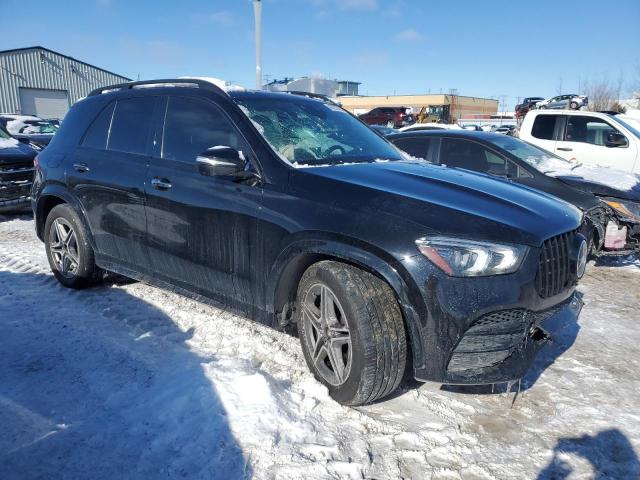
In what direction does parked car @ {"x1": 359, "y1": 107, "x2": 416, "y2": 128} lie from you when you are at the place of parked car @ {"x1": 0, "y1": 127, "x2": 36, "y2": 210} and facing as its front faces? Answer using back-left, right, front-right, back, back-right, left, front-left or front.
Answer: left

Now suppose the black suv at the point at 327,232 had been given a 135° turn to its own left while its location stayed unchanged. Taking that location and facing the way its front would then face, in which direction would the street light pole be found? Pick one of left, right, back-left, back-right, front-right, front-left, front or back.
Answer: front

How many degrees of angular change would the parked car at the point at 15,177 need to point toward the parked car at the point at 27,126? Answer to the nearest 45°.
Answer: approximately 135° to its left

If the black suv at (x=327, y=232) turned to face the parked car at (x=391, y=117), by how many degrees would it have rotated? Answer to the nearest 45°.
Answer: approximately 135° to its left

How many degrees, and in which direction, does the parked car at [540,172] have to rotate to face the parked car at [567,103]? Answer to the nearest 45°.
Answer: approximately 135° to its left

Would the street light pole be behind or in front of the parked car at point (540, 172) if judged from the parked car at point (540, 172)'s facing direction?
behind

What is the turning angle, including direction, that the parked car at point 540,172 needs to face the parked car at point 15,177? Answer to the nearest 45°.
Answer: approximately 135° to its right

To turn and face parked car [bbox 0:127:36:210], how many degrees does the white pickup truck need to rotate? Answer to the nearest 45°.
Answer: approximately 90° to its right

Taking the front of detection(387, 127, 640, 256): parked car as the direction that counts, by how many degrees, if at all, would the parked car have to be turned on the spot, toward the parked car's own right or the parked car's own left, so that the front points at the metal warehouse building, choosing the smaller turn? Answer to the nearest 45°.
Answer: approximately 180°

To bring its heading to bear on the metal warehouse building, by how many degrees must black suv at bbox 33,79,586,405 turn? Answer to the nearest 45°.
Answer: approximately 180°

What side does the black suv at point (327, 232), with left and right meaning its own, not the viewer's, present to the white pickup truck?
left

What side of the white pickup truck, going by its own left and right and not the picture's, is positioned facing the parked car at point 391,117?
back
